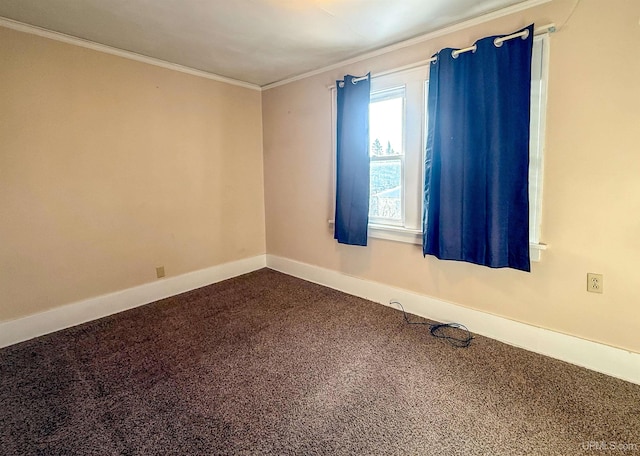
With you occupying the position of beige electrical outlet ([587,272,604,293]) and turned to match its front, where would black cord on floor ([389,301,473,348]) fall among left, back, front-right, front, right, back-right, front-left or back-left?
right

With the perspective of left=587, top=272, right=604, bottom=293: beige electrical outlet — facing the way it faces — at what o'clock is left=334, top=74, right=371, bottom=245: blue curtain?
The blue curtain is roughly at 3 o'clock from the beige electrical outlet.

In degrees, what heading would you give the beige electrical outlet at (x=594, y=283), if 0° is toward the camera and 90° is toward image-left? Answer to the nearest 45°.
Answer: approximately 0°

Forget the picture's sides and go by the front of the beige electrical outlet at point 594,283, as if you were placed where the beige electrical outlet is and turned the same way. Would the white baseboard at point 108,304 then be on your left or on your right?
on your right

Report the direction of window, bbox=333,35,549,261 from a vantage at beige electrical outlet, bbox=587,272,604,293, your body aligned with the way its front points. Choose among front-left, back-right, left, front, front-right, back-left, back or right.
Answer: right
